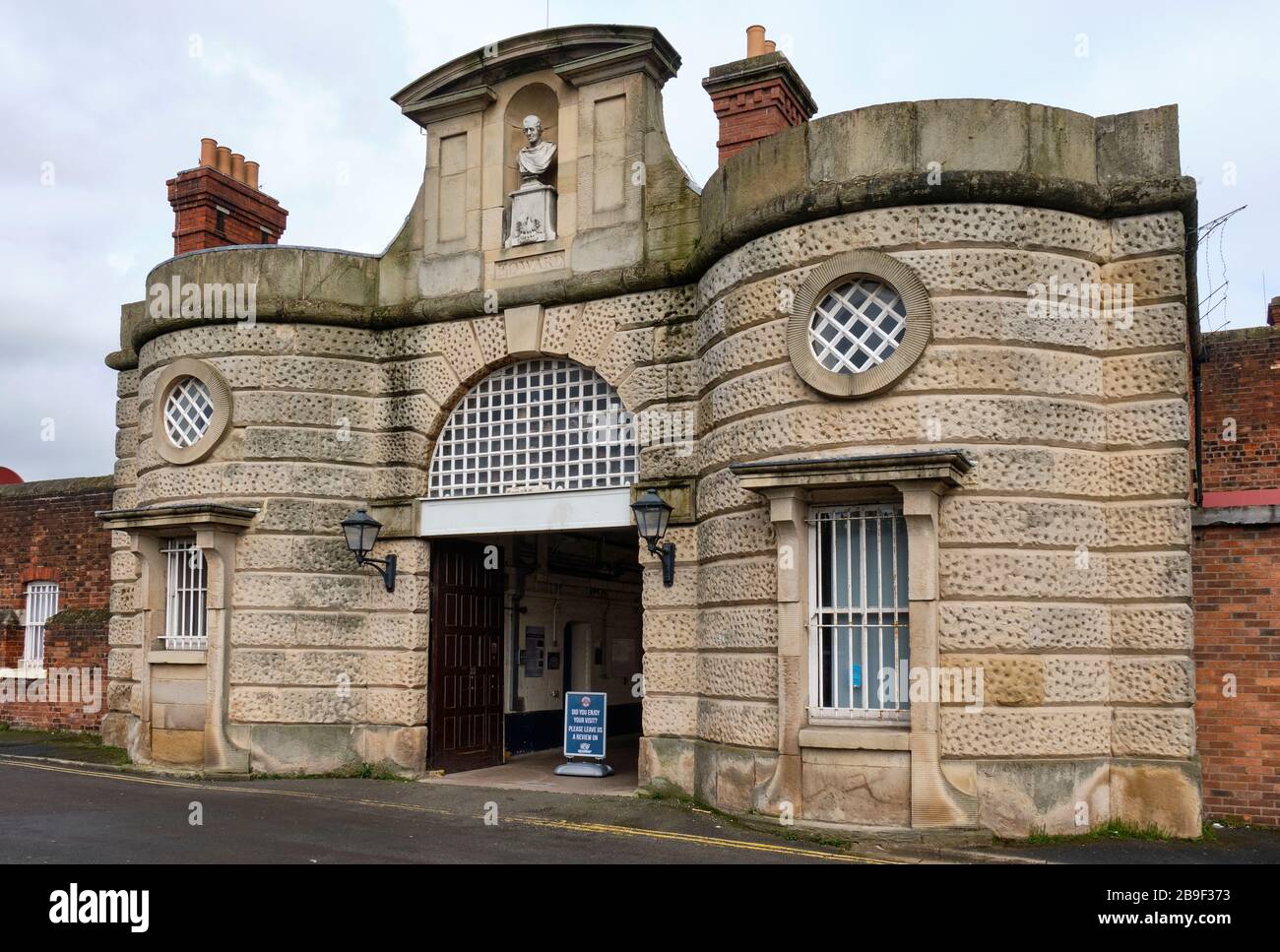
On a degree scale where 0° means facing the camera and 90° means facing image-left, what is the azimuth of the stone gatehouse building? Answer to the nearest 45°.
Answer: approximately 45°

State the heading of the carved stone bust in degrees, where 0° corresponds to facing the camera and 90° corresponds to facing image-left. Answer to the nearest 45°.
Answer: approximately 45°
